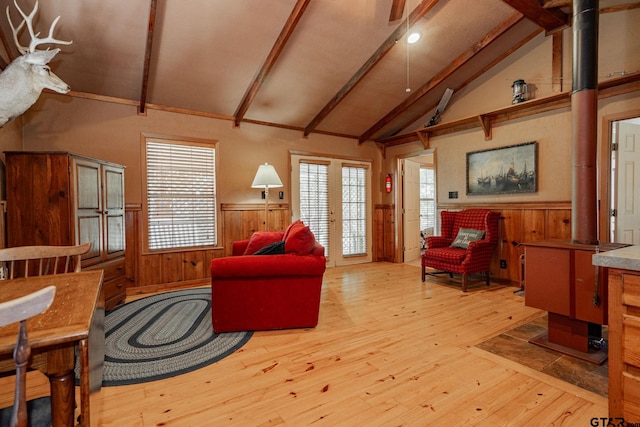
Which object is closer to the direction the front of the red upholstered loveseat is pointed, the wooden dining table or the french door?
the wooden dining table

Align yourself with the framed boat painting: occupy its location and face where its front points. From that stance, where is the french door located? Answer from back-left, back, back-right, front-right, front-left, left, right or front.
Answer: front-right

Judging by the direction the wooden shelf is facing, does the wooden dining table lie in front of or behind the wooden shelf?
in front

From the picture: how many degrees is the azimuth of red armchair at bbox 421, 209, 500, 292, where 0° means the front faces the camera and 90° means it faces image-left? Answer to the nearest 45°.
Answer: approximately 45°

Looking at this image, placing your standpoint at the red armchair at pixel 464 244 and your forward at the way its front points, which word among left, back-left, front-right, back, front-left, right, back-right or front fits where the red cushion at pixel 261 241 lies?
front

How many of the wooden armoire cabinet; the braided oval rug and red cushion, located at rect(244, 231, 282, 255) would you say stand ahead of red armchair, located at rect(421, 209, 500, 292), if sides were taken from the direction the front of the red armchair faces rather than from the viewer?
3

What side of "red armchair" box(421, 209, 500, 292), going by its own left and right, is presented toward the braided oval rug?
front

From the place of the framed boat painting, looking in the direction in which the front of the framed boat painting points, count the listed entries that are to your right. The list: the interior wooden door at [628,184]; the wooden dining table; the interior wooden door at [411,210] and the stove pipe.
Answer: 1

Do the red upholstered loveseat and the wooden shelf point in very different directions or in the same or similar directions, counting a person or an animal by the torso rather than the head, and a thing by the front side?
same or similar directions

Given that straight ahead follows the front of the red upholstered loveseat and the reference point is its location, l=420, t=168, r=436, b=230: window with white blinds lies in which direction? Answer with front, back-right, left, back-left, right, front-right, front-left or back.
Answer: back-right

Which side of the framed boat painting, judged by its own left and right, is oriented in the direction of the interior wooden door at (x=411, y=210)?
right

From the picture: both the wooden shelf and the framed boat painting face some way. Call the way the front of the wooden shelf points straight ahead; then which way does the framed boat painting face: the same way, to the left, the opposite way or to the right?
the same way

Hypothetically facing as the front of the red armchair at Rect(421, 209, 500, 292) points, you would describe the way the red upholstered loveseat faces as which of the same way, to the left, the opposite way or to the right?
the same way

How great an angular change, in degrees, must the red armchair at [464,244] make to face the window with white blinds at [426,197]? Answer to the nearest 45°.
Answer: approximately 135° to its right

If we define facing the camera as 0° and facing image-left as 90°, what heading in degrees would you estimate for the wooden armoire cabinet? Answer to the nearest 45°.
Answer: approximately 315°

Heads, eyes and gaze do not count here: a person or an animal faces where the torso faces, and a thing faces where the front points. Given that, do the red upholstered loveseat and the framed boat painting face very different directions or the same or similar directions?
same or similar directions
